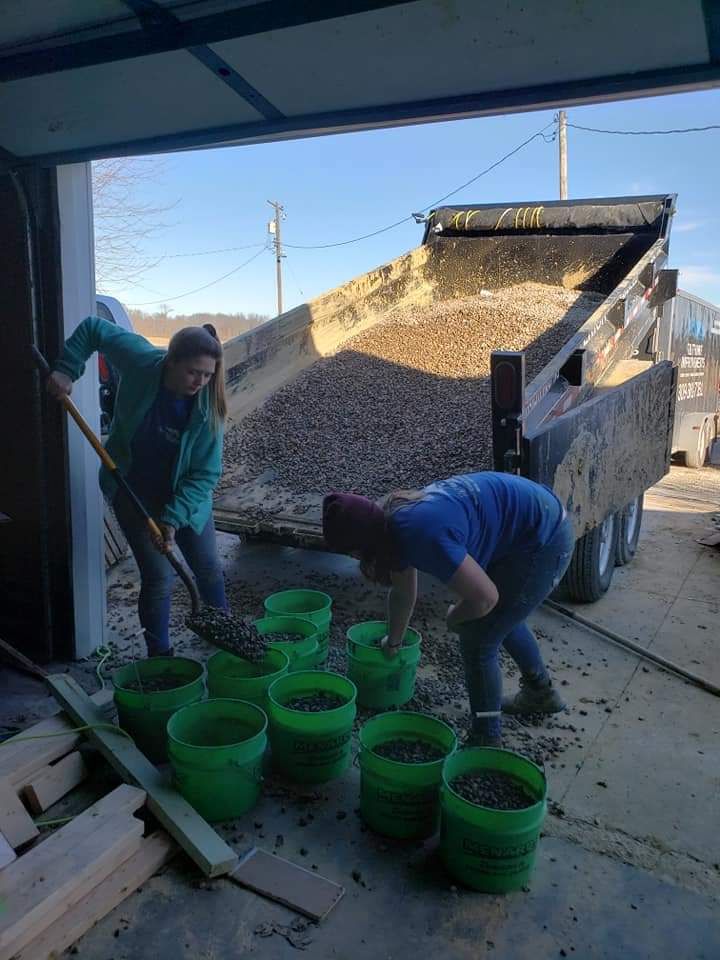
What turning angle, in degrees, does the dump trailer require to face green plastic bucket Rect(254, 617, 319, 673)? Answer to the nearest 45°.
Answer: approximately 180°

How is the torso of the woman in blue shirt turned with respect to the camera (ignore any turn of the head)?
to the viewer's left

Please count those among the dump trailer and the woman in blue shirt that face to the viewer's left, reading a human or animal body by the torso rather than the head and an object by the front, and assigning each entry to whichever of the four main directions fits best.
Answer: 1

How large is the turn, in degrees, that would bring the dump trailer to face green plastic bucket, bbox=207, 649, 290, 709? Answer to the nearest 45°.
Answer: approximately 180°

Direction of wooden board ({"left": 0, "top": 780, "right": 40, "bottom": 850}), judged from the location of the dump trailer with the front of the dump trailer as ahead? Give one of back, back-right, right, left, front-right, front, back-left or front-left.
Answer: back

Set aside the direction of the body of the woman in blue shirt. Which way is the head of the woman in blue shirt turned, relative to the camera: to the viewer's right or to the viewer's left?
to the viewer's left

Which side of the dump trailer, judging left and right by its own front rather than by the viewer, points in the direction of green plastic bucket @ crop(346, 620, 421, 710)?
back

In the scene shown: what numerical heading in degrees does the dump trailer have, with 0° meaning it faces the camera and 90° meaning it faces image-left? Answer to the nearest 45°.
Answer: approximately 225°

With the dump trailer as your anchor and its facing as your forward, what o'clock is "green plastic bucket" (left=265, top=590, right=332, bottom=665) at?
The green plastic bucket is roughly at 6 o'clock from the dump trailer.

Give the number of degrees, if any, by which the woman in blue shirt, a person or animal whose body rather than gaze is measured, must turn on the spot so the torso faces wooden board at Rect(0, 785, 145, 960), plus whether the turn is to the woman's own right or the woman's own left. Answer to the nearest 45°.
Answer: approximately 45° to the woman's own left

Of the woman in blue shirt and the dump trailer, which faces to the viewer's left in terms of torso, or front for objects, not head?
the woman in blue shirt
